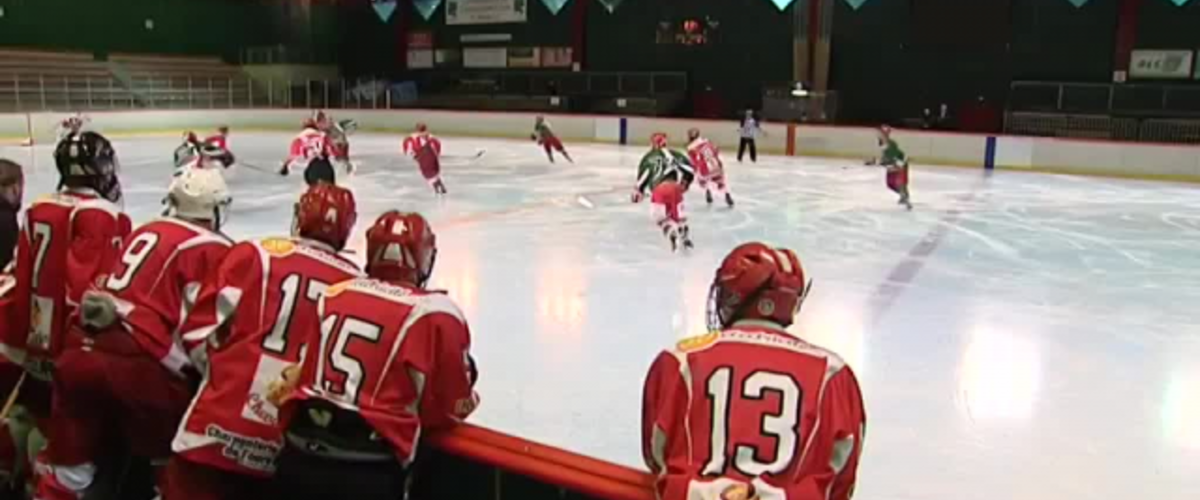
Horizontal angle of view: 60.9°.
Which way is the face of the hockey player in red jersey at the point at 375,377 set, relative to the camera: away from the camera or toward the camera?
away from the camera

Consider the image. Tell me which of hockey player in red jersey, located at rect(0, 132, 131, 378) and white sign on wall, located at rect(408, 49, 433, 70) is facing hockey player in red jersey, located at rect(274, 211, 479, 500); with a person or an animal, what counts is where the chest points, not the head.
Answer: the white sign on wall

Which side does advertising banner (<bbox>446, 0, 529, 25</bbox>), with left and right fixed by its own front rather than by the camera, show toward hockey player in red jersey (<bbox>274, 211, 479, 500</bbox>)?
front

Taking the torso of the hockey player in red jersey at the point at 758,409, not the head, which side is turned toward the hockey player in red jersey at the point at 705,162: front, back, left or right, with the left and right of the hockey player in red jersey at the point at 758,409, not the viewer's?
front

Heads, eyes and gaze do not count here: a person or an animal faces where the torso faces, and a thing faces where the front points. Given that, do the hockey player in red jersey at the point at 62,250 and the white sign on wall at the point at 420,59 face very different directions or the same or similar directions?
very different directions

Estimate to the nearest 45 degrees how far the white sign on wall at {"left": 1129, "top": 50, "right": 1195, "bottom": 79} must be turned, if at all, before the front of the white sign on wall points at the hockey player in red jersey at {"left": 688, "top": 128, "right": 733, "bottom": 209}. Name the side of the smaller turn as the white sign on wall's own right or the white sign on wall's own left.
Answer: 0° — it already faces them

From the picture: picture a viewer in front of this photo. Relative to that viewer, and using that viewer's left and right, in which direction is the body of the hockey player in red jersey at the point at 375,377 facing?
facing away from the viewer and to the right of the viewer

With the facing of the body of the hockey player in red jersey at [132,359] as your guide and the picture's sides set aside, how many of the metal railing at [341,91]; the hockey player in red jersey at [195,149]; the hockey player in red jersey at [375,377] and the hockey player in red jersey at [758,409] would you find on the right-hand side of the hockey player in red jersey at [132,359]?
2

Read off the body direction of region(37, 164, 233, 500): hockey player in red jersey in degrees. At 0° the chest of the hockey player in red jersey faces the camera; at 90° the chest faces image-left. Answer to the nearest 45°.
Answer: approximately 225°

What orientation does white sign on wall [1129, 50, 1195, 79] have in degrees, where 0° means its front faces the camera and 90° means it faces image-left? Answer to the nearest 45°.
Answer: approximately 0°

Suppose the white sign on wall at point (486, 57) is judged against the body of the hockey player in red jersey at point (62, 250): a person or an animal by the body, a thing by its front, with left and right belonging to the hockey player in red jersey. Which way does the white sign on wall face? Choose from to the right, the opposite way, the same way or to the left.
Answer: the opposite way

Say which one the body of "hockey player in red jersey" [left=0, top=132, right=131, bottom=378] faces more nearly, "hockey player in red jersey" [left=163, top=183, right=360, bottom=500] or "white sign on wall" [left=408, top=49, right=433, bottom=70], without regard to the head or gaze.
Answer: the white sign on wall

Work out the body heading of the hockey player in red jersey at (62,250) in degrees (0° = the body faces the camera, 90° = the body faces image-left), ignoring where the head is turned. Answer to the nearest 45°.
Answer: approximately 225°

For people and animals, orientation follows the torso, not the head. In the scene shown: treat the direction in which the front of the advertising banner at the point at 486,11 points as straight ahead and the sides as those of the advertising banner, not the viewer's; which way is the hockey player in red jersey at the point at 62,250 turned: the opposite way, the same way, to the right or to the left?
the opposite way

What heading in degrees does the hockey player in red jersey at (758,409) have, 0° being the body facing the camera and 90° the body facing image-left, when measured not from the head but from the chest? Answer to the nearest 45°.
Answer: approximately 180°
